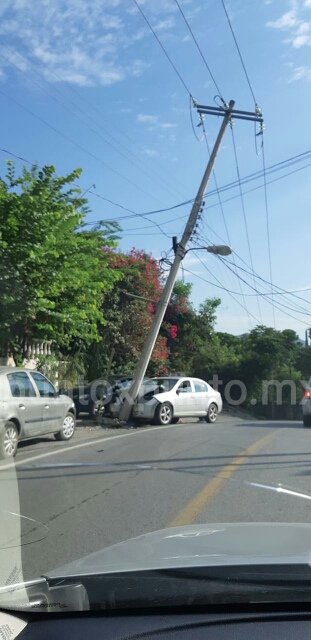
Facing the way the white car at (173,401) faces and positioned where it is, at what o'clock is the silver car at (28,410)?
The silver car is roughly at 11 o'clock from the white car.

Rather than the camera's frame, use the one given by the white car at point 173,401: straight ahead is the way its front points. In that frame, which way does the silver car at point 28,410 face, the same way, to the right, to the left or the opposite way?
the opposite way

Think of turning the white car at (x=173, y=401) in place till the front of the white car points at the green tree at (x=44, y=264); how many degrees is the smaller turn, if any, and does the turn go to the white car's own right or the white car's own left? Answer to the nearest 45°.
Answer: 0° — it already faces it

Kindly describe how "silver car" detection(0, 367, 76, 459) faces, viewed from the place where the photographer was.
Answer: facing away from the viewer and to the right of the viewer

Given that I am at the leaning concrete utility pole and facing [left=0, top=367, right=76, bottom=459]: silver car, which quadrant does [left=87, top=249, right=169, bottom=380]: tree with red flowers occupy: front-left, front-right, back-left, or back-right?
back-right

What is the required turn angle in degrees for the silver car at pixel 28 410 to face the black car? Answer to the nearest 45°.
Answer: approximately 45° to its left

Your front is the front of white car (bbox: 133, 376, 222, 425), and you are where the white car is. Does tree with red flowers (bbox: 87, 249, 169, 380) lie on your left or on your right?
on your right
